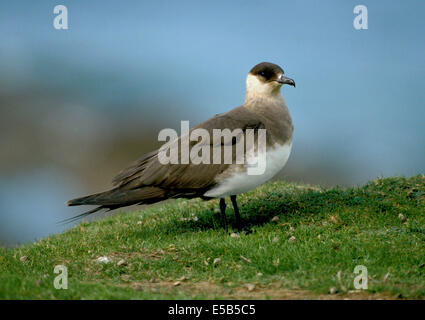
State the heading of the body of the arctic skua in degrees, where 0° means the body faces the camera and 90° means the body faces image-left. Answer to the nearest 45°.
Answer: approximately 270°
